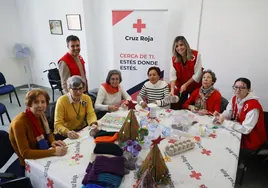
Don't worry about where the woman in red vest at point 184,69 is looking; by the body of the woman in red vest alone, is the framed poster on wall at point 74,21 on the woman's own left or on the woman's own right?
on the woman's own right

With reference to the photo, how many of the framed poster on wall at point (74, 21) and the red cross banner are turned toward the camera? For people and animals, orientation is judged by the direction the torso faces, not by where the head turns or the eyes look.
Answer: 2

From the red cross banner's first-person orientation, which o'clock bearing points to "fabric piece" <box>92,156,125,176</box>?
The fabric piece is roughly at 12 o'clock from the red cross banner.

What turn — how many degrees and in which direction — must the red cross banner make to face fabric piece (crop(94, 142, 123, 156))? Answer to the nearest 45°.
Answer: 0° — it already faces it

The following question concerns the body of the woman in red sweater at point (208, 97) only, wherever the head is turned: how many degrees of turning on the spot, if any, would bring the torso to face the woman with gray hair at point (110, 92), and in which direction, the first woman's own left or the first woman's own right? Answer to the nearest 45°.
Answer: approximately 45° to the first woman's own right

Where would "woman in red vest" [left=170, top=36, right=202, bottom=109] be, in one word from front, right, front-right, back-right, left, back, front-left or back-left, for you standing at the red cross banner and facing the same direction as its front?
front-left

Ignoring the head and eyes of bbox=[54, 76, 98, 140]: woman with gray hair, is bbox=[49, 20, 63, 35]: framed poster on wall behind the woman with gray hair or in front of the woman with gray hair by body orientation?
behind

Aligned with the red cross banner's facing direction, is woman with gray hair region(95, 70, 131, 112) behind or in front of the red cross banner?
in front

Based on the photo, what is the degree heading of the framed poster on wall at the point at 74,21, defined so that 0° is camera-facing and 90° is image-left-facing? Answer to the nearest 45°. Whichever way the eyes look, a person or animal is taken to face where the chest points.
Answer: approximately 0°

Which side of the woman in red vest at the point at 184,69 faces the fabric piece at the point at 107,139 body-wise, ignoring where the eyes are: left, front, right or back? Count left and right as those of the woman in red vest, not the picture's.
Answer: front

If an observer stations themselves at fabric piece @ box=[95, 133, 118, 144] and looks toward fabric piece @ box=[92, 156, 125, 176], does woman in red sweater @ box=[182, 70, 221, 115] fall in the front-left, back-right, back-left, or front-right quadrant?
back-left

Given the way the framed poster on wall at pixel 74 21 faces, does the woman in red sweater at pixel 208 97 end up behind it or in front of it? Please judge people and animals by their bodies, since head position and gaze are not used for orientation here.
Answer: in front
